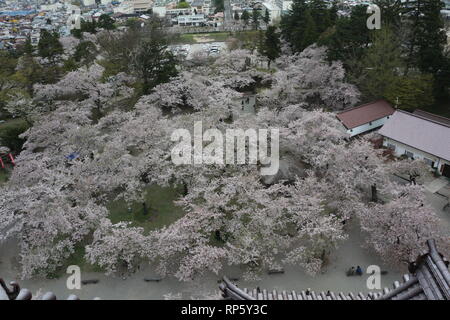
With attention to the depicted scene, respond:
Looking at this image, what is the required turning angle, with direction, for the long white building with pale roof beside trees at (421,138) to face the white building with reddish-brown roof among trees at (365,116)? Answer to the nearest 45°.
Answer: approximately 90° to its right

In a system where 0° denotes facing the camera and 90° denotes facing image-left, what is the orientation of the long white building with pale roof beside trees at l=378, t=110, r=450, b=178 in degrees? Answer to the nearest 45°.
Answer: approximately 45°

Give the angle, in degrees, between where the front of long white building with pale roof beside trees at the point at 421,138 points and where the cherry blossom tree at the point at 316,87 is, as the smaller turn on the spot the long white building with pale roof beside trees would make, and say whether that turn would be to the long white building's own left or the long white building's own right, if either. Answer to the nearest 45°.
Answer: approximately 90° to the long white building's own right
